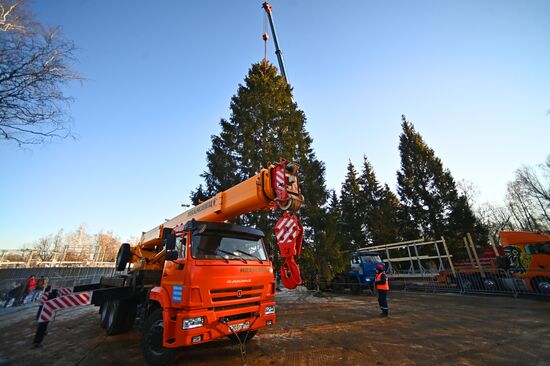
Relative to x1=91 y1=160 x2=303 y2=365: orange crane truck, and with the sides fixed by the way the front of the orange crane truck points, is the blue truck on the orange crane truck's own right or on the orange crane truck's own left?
on the orange crane truck's own left

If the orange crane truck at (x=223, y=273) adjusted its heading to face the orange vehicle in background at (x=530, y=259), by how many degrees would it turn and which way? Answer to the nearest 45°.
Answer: approximately 45° to its left

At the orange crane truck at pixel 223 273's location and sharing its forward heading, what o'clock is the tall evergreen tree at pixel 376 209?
The tall evergreen tree is roughly at 9 o'clock from the orange crane truck.

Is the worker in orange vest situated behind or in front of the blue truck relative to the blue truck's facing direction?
in front

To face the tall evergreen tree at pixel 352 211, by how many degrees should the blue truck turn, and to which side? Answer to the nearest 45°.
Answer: approximately 135° to its left

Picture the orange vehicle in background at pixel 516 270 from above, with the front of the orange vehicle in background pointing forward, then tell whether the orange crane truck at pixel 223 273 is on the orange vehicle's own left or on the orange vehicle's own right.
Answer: on the orange vehicle's own right

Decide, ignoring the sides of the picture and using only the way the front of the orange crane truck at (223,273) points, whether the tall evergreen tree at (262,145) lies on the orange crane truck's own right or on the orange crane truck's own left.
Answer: on the orange crane truck's own left
